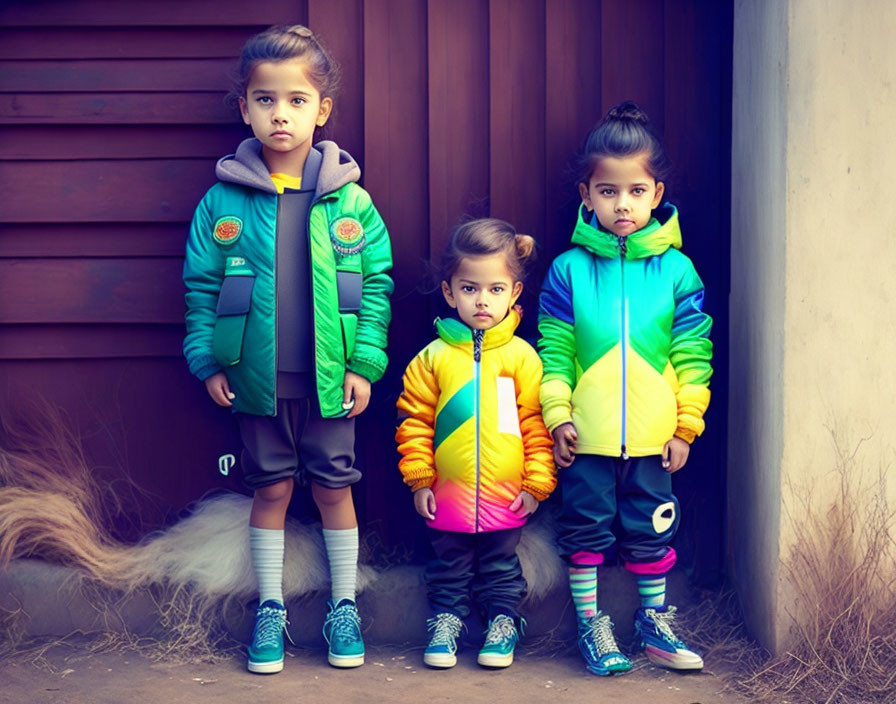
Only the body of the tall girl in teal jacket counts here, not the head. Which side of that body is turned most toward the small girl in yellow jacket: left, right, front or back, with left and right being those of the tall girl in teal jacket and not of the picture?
left

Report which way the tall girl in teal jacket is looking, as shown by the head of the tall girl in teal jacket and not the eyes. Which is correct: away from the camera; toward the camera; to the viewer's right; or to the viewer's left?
toward the camera

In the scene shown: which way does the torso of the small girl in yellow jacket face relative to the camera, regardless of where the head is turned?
toward the camera

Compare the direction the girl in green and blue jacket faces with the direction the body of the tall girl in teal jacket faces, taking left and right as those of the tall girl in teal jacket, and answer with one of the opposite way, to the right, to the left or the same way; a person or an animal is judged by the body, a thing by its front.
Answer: the same way

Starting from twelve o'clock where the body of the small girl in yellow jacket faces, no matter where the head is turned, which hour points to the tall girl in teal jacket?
The tall girl in teal jacket is roughly at 3 o'clock from the small girl in yellow jacket.

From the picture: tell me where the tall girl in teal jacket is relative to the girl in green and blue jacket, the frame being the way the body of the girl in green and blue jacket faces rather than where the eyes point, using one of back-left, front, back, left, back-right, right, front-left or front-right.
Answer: right

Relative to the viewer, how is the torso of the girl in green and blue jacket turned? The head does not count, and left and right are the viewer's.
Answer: facing the viewer

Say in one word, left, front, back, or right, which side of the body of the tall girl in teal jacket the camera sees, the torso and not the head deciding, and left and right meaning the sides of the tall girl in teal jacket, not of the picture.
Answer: front

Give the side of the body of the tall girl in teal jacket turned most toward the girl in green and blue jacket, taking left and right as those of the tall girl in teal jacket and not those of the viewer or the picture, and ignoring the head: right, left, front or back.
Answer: left

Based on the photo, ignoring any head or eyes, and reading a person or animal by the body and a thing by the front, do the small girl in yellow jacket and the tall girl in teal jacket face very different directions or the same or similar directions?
same or similar directions

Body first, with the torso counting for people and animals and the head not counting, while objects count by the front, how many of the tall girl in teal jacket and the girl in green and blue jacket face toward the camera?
2

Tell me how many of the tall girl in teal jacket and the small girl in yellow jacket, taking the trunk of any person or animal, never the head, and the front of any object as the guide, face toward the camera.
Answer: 2

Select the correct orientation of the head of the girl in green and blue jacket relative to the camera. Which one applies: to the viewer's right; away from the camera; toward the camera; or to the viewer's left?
toward the camera

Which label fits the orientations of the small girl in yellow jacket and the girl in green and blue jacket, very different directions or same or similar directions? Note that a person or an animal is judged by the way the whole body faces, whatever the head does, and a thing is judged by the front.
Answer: same or similar directions
